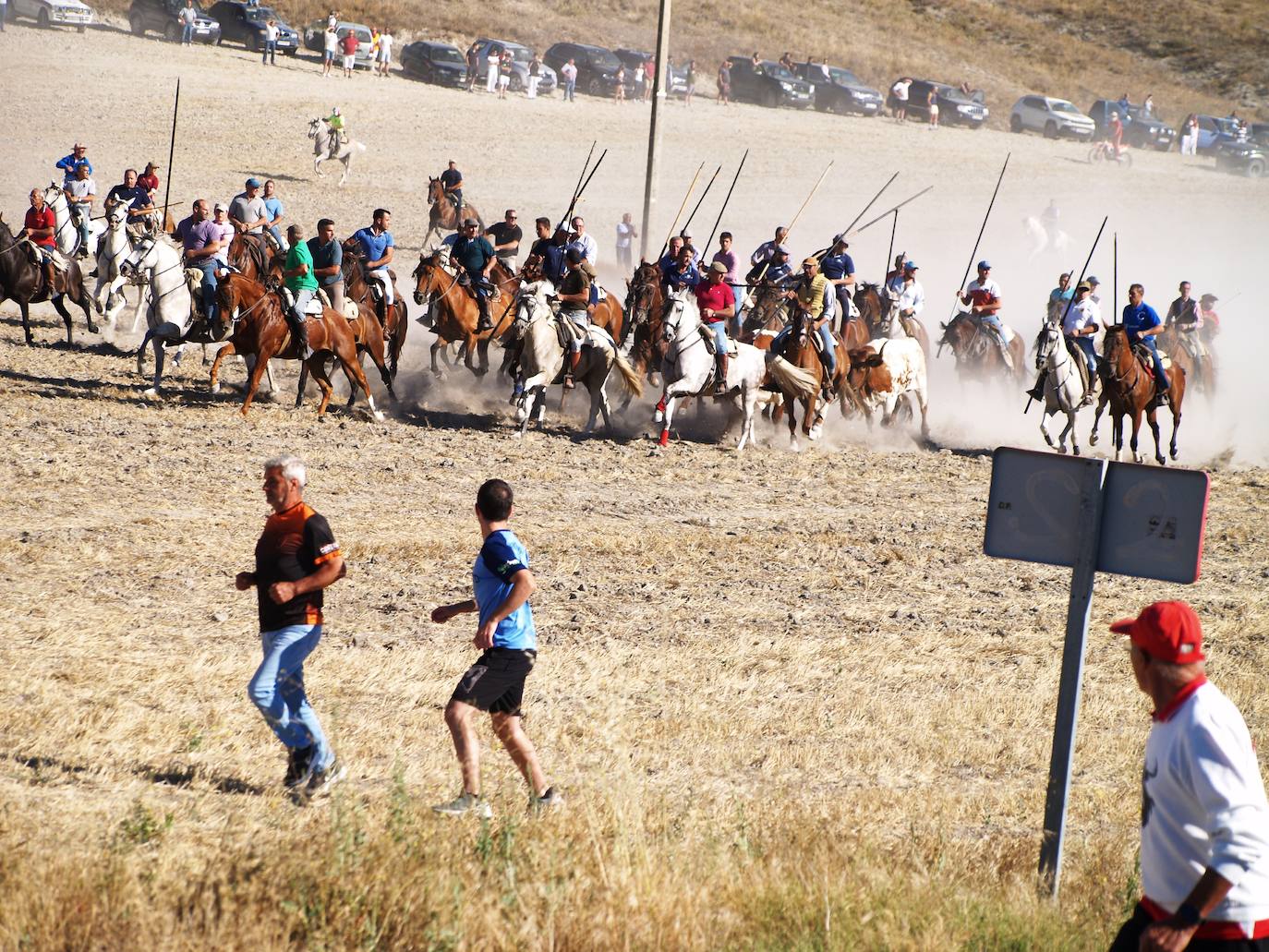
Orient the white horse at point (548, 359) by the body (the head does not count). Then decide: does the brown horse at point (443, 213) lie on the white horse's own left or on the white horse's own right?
on the white horse's own right

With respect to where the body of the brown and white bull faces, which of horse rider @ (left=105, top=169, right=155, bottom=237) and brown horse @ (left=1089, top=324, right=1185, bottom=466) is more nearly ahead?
the horse rider

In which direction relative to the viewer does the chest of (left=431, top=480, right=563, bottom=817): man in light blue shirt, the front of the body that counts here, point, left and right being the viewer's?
facing to the left of the viewer

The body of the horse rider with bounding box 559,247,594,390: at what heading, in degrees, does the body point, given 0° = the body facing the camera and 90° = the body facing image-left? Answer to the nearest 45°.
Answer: approximately 45°

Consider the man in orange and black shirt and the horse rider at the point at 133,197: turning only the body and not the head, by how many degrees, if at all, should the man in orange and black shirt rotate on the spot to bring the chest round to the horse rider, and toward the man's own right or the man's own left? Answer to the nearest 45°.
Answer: approximately 135° to the man's own right

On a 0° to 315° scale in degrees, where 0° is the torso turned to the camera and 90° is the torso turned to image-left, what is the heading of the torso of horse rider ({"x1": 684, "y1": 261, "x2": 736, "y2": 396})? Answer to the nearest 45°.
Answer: approximately 45°

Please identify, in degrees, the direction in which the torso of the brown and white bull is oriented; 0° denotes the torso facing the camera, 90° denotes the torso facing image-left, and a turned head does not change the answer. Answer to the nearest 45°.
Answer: approximately 45°

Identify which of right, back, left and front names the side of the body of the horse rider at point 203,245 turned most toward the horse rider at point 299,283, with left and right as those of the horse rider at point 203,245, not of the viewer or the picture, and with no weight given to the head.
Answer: left

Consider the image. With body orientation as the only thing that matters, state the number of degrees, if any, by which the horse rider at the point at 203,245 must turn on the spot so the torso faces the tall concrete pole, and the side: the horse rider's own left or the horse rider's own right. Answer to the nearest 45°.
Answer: approximately 180°

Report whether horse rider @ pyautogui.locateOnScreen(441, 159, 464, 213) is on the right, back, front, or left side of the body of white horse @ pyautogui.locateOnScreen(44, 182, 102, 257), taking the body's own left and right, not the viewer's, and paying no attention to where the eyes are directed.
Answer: back
